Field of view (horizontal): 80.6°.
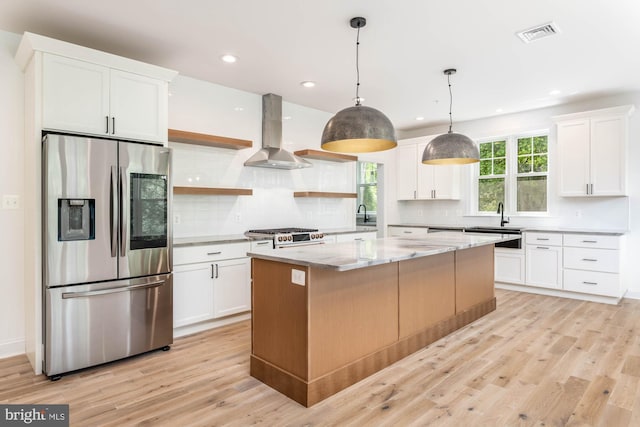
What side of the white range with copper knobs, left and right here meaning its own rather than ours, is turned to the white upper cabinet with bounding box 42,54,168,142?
right

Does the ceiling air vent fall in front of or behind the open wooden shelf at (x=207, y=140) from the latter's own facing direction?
in front

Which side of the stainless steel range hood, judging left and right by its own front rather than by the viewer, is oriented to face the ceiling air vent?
front

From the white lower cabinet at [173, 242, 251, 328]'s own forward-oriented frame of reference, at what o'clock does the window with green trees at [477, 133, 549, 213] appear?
The window with green trees is roughly at 10 o'clock from the white lower cabinet.

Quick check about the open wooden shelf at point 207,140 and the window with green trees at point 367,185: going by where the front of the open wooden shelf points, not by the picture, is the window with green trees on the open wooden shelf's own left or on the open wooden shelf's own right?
on the open wooden shelf's own left

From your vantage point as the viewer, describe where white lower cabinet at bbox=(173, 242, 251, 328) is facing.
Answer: facing the viewer and to the right of the viewer

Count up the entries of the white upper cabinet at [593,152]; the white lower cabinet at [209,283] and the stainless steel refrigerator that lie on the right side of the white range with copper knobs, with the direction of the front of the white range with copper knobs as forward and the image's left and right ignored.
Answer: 2

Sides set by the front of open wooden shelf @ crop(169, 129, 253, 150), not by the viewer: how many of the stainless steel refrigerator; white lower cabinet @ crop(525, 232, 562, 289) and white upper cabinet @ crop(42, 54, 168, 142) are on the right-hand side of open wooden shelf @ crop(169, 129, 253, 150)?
2

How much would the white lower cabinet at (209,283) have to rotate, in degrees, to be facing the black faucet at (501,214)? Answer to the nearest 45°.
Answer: approximately 45° to its left
